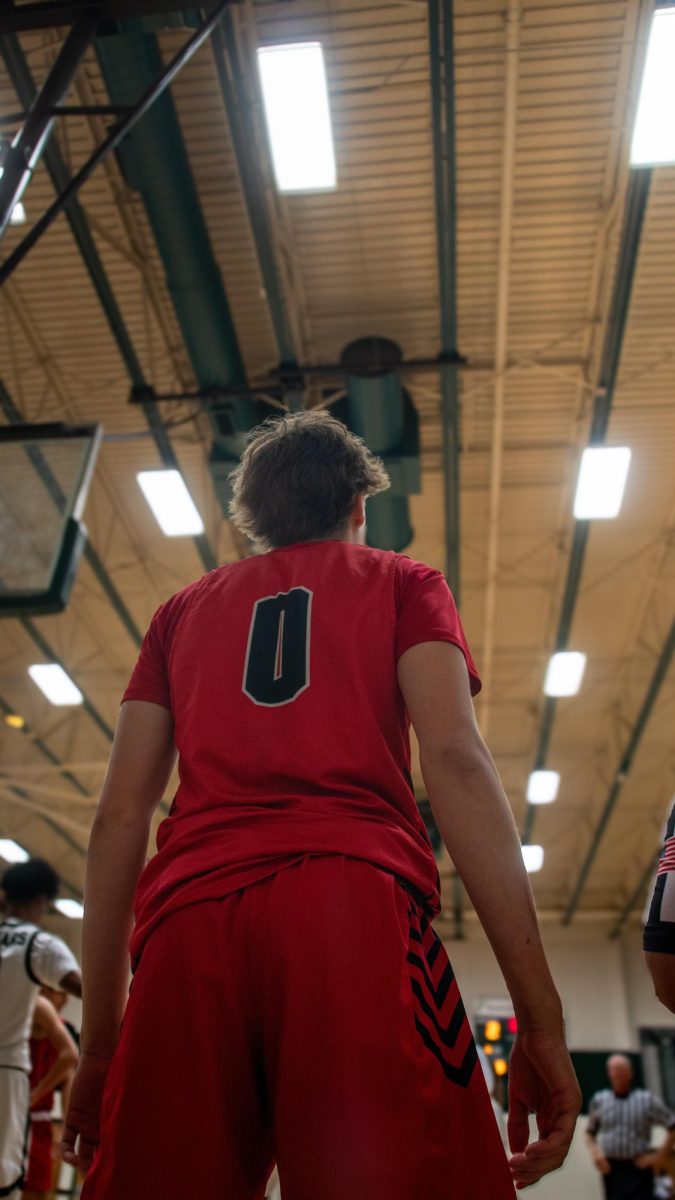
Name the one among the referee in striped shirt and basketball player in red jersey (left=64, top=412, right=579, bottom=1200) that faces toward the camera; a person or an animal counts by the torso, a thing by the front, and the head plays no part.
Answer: the referee in striped shirt

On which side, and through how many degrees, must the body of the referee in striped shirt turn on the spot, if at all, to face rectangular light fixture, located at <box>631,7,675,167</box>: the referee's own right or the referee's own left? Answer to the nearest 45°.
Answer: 0° — they already face it

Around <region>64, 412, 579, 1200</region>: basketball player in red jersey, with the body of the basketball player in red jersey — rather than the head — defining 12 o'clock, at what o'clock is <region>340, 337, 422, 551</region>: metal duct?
The metal duct is roughly at 12 o'clock from the basketball player in red jersey.

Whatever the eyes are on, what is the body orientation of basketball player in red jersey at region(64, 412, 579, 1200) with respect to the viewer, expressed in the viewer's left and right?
facing away from the viewer

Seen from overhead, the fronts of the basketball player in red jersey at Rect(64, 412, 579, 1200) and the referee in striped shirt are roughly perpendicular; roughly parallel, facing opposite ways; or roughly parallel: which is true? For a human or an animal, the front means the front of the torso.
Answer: roughly parallel, facing opposite ways

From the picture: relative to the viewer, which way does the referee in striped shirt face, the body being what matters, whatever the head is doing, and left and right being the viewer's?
facing the viewer

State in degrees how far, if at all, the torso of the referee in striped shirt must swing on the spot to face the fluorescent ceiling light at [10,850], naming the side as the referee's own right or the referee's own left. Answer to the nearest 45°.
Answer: approximately 135° to the referee's own right

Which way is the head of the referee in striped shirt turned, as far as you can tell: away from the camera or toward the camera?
toward the camera

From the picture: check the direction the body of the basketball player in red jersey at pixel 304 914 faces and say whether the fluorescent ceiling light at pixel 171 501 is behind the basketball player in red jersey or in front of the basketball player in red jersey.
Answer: in front
